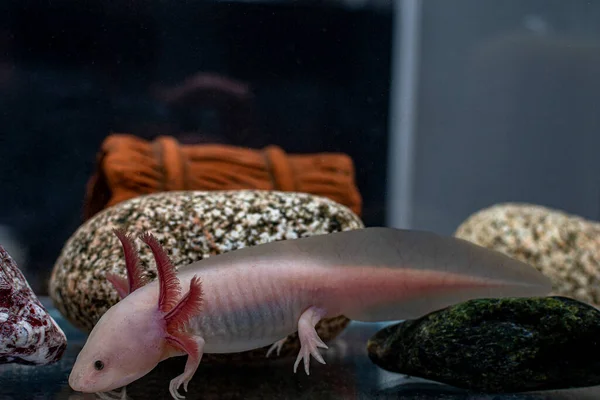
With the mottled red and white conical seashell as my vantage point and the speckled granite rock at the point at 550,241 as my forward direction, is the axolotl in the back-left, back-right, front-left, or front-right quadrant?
front-right

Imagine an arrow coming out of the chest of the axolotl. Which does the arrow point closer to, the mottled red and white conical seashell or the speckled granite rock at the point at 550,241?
the mottled red and white conical seashell

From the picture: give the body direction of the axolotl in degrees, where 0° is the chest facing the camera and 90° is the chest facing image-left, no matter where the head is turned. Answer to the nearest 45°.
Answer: approximately 90°

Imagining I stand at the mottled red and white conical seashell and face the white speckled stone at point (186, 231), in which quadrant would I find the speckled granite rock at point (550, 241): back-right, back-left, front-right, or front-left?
front-right

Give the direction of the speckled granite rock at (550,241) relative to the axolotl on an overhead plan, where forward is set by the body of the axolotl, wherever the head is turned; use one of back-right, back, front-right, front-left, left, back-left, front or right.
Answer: back-right

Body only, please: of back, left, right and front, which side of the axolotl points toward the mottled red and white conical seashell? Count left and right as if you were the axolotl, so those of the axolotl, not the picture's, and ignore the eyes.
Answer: front

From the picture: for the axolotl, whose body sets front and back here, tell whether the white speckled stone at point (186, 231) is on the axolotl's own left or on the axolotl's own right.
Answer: on the axolotl's own right
